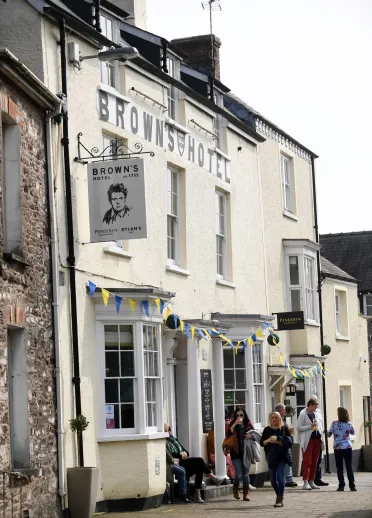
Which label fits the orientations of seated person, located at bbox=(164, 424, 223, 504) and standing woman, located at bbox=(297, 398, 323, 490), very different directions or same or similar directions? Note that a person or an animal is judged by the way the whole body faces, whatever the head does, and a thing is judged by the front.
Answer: same or similar directions

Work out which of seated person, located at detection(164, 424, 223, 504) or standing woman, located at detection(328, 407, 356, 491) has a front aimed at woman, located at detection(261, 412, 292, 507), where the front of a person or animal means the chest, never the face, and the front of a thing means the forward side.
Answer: the seated person

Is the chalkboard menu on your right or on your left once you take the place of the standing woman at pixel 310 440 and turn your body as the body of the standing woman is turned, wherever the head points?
on your right

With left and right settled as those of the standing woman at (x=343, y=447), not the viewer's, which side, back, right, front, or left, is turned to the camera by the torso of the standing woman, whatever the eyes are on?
back

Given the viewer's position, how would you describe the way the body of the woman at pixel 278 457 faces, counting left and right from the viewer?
facing the viewer

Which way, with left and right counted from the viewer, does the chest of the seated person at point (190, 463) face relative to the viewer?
facing the viewer and to the right of the viewer

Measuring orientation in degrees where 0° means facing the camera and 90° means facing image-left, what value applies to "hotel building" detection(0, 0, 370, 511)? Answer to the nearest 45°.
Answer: approximately 315°

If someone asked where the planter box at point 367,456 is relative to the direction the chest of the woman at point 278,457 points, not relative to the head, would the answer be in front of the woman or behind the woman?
behind

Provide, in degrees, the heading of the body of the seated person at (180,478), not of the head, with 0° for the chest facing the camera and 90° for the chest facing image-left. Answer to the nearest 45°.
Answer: approximately 270°

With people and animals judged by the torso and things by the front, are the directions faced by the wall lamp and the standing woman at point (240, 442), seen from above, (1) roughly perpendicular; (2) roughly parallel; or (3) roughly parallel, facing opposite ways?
roughly perpendicular
